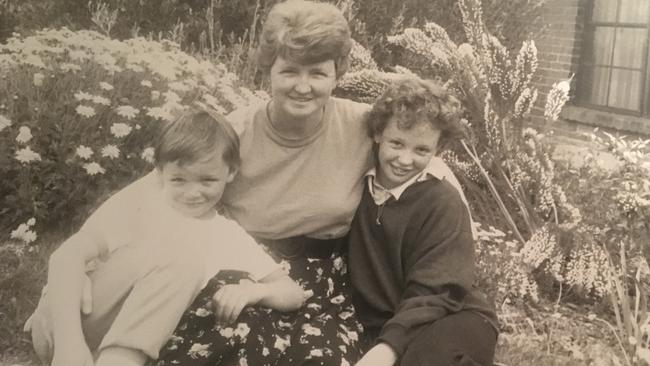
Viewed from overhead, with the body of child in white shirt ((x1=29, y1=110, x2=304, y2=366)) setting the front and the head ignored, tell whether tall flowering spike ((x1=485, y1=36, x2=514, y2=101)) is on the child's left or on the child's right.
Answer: on the child's left

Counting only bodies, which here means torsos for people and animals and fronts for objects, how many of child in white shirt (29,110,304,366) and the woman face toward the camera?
2

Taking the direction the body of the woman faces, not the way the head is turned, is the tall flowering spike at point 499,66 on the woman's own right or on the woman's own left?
on the woman's own left

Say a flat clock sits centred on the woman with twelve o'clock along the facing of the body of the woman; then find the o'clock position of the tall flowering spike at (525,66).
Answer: The tall flowering spike is roughly at 8 o'clock from the woman.

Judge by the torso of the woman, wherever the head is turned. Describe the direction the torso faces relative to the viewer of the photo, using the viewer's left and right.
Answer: facing the viewer

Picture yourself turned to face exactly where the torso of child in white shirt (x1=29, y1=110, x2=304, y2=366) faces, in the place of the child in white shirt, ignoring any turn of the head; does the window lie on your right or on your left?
on your left
